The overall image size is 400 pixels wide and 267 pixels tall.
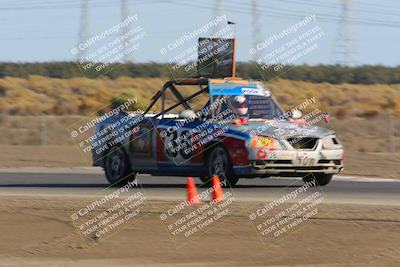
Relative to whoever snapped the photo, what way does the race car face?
facing the viewer and to the right of the viewer
